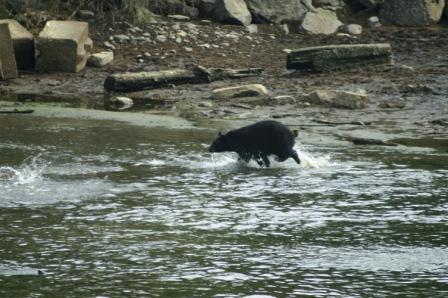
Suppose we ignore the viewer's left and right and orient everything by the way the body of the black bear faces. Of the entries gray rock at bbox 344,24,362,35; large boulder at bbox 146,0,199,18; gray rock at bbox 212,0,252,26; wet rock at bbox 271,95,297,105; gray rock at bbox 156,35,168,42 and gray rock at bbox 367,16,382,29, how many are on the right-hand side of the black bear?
6

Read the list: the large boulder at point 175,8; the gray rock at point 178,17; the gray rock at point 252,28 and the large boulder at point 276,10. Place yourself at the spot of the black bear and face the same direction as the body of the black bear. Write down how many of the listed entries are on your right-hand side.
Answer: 4

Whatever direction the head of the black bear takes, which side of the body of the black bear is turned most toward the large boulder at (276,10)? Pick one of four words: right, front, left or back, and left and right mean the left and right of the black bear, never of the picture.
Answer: right

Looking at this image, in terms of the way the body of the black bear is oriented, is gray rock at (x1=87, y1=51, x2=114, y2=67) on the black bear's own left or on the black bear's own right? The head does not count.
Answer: on the black bear's own right

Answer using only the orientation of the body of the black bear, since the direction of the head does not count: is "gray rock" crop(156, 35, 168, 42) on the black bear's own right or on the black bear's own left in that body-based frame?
on the black bear's own right

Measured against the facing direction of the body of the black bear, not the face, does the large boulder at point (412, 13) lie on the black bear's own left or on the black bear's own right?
on the black bear's own right

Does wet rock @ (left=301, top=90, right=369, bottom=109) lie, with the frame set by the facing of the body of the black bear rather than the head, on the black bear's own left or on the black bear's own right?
on the black bear's own right

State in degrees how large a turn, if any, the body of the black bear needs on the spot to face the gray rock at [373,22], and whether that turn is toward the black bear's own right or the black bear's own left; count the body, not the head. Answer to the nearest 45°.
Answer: approximately 90° to the black bear's own right

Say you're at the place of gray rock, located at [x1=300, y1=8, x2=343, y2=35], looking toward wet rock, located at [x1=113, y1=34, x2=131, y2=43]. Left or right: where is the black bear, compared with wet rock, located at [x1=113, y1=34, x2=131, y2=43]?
left

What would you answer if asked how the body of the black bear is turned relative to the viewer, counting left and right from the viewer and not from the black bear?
facing to the left of the viewer

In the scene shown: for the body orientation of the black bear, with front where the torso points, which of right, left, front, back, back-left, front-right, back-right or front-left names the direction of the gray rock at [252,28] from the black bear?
right

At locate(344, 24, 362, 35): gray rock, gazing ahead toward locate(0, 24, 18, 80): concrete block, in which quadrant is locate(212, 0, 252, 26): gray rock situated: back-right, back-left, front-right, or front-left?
front-right

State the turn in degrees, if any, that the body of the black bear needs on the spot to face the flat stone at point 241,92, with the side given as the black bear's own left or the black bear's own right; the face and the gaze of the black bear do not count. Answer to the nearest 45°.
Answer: approximately 90° to the black bear's own right
